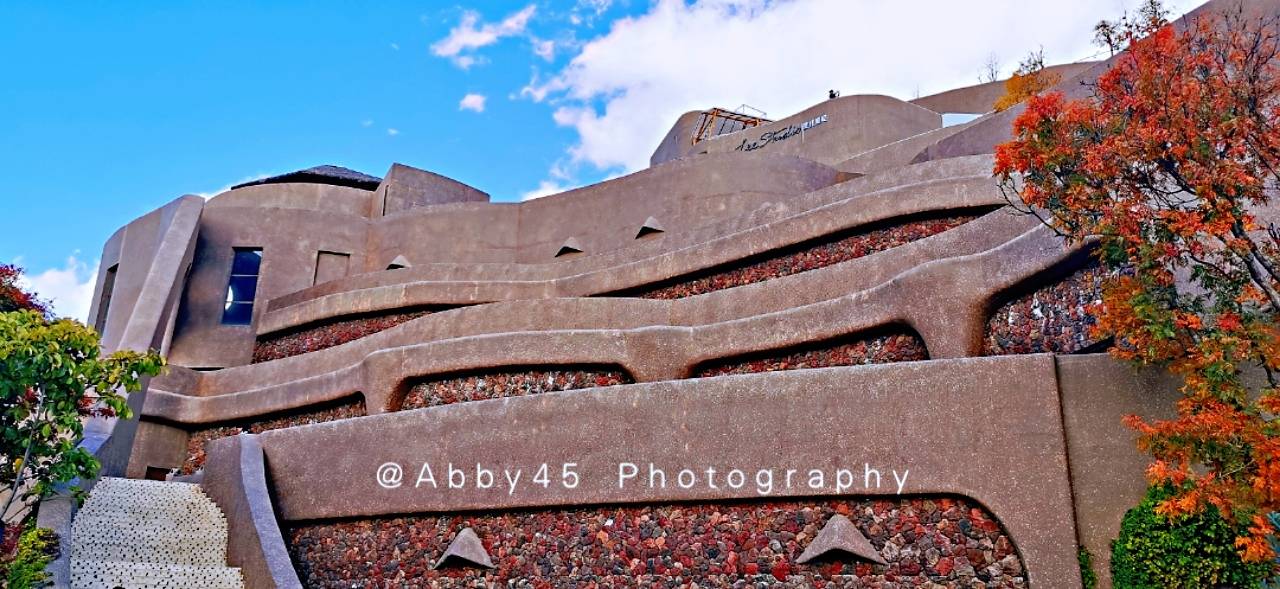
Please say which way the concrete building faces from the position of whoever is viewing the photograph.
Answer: facing the viewer

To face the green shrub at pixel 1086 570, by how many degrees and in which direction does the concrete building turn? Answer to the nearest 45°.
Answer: approximately 45° to its left
